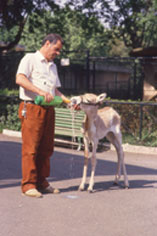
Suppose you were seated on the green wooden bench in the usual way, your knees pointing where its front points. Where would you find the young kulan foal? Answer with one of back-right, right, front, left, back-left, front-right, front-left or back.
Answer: front-left

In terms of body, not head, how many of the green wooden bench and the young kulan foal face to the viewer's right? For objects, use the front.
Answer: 0

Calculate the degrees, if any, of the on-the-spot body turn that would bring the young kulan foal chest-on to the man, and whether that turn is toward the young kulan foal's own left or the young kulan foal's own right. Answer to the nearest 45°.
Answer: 0° — it already faces them

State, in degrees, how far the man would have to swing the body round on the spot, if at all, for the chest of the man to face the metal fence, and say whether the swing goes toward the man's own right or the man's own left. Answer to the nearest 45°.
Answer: approximately 90° to the man's own left

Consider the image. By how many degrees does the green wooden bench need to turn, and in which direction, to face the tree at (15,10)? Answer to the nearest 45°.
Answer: approximately 135° to its right

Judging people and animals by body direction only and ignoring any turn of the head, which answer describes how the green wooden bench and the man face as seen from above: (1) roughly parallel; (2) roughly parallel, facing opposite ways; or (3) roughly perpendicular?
roughly perpendicular

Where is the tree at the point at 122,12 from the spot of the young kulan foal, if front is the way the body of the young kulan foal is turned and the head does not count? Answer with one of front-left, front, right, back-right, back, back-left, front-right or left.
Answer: back-right

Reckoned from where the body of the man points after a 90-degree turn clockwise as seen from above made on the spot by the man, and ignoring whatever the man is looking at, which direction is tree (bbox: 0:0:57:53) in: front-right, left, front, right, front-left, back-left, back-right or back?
back-right

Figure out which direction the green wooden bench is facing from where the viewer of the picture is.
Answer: facing the viewer and to the left of the viewer

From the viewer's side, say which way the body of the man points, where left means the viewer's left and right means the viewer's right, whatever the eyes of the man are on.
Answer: facing the viewer and to the right of the viewer
